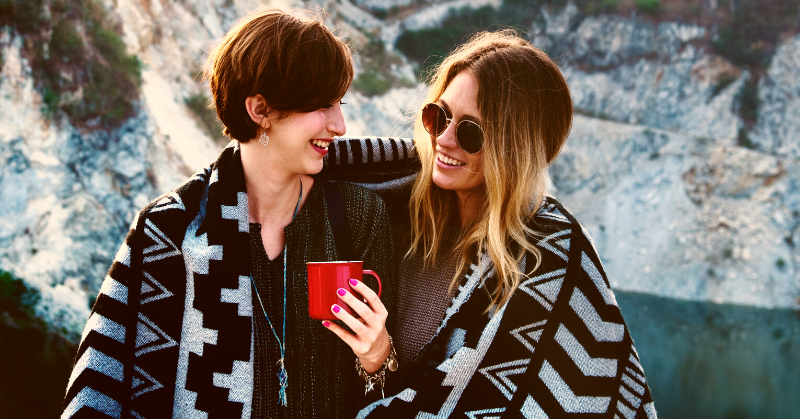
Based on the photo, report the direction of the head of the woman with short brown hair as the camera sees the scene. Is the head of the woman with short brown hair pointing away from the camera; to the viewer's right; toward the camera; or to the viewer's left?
to the viewer's right

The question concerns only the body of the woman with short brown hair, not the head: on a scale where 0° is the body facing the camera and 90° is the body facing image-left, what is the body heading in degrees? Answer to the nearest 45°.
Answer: approximately 315°

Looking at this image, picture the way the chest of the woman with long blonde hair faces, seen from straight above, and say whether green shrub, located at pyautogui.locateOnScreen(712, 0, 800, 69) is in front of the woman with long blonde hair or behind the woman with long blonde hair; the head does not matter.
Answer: behind

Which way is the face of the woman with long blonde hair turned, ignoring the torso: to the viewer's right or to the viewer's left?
to the viewer's left

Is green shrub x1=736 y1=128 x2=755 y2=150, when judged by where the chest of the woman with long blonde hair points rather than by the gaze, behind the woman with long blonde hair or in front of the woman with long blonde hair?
behind

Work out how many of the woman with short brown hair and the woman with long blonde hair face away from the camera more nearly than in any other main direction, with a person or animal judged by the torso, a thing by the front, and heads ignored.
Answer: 0

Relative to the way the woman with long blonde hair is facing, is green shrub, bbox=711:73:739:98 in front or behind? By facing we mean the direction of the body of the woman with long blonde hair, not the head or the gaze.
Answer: behind

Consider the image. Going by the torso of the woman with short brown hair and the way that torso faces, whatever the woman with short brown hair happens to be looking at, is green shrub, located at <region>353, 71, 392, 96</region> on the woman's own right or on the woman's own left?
on the woman's own left

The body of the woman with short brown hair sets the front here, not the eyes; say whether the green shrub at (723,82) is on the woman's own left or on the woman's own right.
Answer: on the woman's own left

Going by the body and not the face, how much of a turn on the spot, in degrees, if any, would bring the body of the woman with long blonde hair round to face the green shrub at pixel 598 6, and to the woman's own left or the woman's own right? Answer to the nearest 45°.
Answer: approximately 135° to the woman's own right

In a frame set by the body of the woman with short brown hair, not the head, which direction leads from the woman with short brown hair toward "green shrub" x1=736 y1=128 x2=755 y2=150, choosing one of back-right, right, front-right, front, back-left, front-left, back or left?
left

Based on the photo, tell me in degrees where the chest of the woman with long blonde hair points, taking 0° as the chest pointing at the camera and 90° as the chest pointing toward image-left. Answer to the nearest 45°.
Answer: approximately 45°
